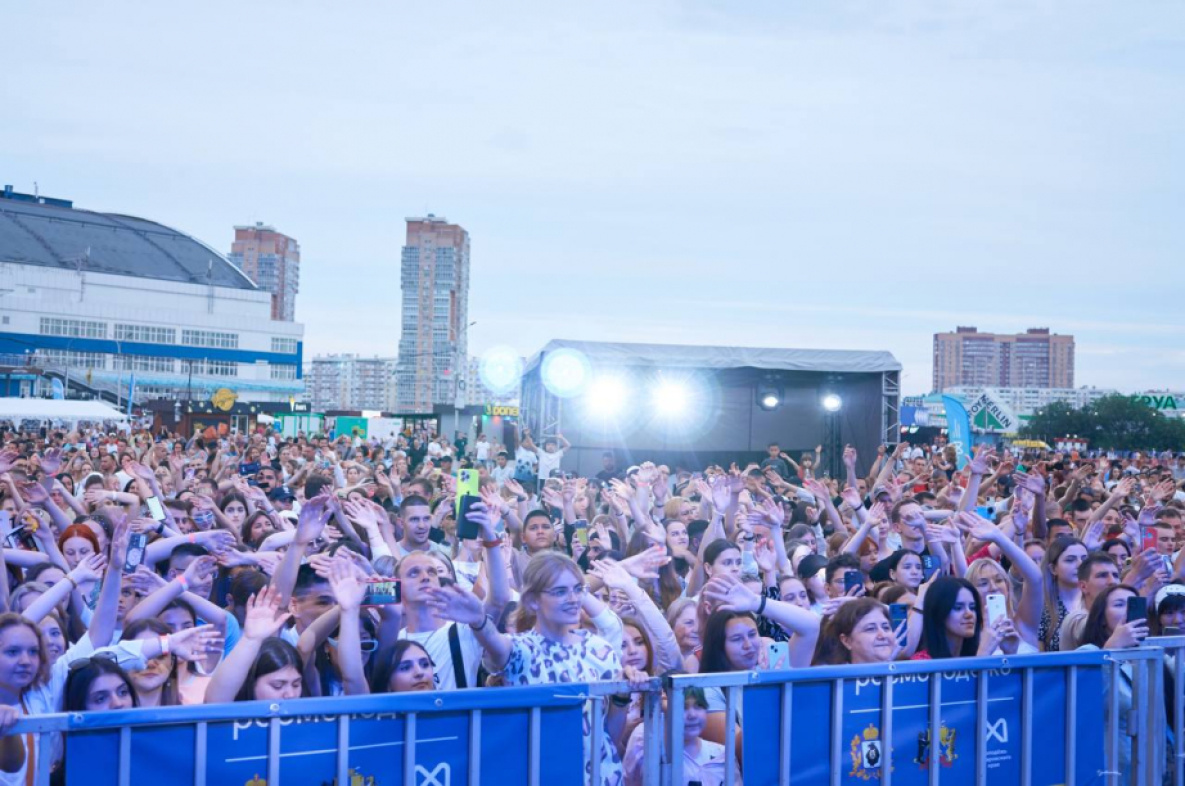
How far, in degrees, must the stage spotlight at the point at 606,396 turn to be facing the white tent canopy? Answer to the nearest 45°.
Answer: approximately 135° to its right

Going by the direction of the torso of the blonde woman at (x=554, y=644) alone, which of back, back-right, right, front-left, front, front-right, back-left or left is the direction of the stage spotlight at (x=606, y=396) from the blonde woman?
back-left

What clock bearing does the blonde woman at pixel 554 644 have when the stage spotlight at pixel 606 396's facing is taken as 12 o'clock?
The blonde woman is roughly at 12 o'clock from the stage spotlight.

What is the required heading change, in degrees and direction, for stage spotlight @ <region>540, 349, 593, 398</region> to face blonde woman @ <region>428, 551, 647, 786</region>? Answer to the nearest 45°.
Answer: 0° — it already faces them

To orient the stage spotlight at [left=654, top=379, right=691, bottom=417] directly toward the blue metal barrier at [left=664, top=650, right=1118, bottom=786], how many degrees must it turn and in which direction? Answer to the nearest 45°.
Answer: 0° — it already faces it

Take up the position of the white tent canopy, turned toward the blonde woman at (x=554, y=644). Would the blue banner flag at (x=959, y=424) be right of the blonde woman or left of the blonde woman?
left
